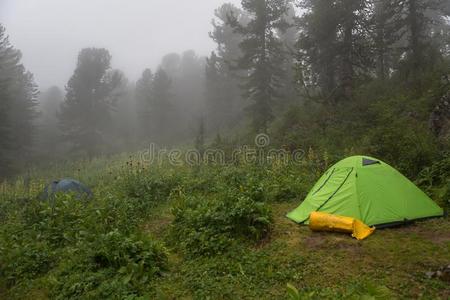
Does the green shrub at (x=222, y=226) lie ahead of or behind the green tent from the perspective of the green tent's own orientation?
ahead

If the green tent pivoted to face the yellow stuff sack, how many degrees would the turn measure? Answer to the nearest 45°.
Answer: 0° — it already faces it

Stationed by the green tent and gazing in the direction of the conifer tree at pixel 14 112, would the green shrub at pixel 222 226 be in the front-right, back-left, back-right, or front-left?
front-left

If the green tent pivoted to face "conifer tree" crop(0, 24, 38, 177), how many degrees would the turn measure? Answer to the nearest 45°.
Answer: approximately 90° to its right

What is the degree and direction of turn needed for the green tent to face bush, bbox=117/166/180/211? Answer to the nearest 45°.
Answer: approximately 45° to its right

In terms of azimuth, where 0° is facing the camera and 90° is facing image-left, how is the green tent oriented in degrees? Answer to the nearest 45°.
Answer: approximately 45°

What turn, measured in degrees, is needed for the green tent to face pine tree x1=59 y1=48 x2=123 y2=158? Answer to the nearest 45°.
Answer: approximately 90° to its right

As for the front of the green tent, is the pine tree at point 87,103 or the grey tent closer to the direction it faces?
the grey tent

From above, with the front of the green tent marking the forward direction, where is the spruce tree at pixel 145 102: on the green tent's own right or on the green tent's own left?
on the green tent's own right

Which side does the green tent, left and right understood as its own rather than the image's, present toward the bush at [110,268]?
front

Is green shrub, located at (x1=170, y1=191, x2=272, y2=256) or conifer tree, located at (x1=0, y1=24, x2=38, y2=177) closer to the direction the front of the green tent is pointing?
the green shrub
